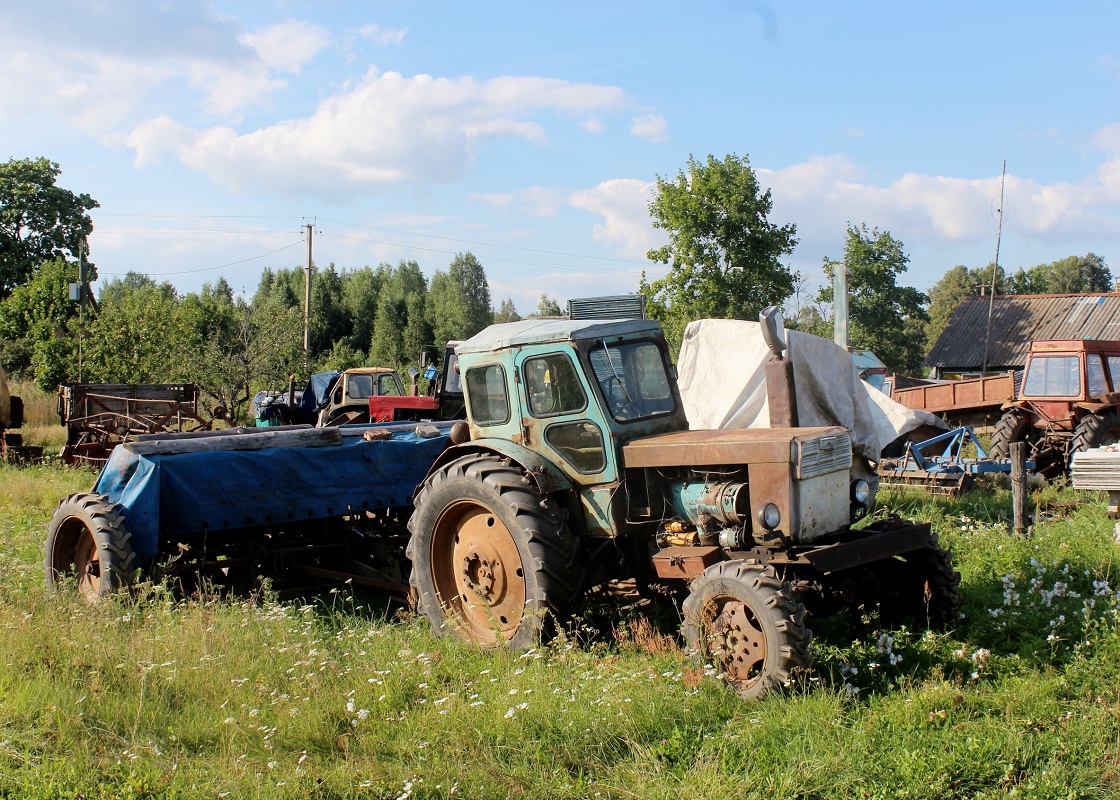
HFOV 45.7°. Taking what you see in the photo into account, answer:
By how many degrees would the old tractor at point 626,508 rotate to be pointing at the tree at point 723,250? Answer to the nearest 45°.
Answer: approximately 135° to its left

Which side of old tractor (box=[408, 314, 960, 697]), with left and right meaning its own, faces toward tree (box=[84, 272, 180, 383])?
back

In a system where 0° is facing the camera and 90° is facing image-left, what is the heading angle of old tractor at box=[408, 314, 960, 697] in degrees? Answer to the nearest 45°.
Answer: approximately 315°

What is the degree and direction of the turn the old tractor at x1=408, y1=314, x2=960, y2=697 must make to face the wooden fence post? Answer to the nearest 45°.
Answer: approximately 90° to its left

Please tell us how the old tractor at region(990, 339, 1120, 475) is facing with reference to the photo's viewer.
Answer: facing away from the viewer and to the right of the viewer

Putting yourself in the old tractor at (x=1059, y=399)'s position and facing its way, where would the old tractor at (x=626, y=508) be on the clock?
the old tractor at (x=626, y=508) is roughly at 5 o'clock from the old tractor at (x=1059, y=399).

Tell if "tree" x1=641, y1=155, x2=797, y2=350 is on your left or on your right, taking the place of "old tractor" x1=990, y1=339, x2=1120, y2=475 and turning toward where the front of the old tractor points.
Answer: on your left
